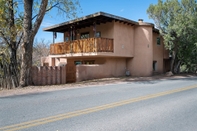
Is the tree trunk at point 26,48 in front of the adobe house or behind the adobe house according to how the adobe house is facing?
in front

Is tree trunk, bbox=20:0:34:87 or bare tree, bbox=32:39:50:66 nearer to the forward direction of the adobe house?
the tree trunk

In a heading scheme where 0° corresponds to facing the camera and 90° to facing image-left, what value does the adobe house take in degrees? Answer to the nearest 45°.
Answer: approximately 45°

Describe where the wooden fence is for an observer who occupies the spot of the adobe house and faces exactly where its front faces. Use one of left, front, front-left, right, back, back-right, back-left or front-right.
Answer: front

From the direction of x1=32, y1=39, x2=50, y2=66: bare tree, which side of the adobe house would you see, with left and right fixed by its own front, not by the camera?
right

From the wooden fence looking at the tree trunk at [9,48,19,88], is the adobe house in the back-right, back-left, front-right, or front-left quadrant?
back-right

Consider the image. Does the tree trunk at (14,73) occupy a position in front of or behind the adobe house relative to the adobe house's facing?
in front

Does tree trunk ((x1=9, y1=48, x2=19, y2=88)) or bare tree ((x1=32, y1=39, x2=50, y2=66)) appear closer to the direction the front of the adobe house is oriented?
the tree trunk
